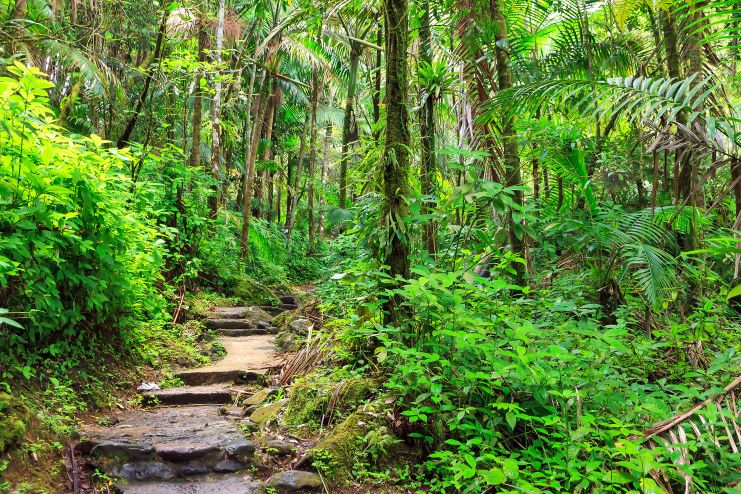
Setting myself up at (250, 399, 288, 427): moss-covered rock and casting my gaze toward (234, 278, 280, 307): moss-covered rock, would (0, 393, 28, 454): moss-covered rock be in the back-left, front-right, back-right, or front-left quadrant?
back-left

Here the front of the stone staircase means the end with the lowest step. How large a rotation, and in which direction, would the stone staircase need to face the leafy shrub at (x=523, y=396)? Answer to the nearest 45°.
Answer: approximately 45° to its left

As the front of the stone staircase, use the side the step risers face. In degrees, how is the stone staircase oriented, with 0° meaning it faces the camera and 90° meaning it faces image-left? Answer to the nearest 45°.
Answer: approximately 0°

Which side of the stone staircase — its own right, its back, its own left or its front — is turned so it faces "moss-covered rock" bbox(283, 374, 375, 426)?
left

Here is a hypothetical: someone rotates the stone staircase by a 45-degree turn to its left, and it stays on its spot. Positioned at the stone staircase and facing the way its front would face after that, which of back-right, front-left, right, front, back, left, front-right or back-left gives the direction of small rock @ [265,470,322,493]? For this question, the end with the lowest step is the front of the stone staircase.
front

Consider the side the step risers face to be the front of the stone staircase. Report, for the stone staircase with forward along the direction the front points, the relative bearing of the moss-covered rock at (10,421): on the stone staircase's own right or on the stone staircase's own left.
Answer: on the stone staircase's own right

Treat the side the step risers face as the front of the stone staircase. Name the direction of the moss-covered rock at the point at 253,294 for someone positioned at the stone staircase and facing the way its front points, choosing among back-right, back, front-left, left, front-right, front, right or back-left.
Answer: back
